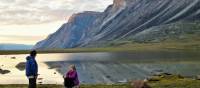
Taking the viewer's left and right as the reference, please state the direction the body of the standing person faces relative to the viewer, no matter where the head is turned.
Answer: facing to the right of the viewer
